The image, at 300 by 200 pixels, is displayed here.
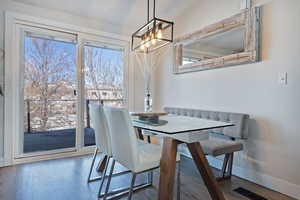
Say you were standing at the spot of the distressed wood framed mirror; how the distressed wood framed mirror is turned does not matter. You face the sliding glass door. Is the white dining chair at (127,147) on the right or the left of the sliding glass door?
left

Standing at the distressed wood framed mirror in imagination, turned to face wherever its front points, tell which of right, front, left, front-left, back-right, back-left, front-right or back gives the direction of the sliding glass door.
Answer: front-right

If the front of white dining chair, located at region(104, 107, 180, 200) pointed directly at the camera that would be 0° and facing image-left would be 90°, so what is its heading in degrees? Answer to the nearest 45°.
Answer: approximately 225°

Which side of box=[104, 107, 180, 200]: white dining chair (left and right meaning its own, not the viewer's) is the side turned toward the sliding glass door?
left

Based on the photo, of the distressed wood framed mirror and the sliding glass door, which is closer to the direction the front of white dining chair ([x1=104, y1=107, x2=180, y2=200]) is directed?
the distressed wood framed mirror

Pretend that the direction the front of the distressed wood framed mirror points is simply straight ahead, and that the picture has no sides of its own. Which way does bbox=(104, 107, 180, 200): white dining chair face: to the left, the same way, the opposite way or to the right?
the opposite way

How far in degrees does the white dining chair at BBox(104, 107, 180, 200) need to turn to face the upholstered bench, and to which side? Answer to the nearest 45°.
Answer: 0° — it already faces it

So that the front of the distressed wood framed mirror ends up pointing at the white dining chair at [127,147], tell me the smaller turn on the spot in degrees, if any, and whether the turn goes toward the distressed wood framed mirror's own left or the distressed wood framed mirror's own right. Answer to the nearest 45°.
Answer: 0° — it already faces it

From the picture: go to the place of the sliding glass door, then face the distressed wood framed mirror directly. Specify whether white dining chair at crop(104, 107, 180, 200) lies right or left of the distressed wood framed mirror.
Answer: right

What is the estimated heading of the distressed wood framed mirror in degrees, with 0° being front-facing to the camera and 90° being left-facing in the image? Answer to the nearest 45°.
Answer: approximately 45°

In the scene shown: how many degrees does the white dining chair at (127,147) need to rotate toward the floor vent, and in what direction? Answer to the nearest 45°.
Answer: approximately 45° to its right
